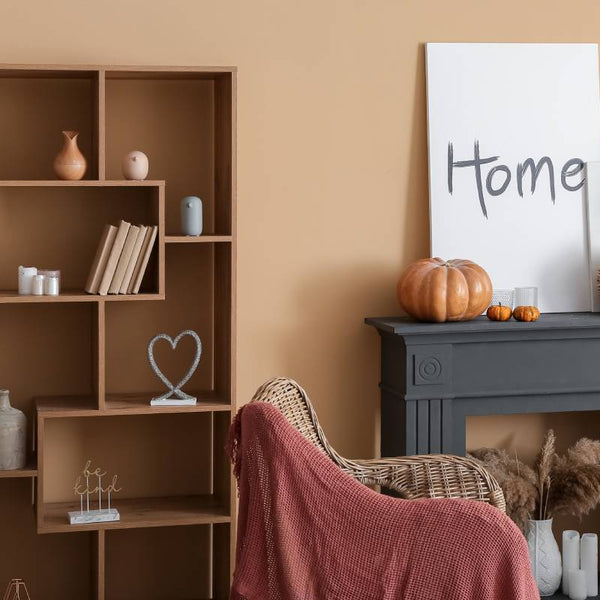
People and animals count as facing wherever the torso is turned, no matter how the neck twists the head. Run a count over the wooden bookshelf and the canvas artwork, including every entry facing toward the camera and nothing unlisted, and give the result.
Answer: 2

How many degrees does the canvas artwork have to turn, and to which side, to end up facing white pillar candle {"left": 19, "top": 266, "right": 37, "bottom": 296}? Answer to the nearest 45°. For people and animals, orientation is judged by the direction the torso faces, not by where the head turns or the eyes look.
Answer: approximately 45° to its right

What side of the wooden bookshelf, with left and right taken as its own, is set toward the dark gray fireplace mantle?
left

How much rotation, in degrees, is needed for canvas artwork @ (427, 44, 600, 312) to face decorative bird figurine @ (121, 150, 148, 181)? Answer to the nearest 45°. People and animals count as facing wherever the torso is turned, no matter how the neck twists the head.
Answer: approximately 45° to its right

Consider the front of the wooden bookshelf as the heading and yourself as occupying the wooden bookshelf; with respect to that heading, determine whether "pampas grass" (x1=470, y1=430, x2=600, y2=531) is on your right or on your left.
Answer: on your left

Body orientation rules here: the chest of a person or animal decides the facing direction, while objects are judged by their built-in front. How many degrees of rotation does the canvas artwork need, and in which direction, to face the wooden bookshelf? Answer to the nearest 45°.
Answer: approximately 90° to its right

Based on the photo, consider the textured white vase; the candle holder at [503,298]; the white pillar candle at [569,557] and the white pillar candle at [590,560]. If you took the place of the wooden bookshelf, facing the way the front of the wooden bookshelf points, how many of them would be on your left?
4

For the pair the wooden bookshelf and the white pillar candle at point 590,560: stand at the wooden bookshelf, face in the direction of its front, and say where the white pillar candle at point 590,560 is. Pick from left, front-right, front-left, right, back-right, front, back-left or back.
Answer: left

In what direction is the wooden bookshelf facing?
toward the camera
